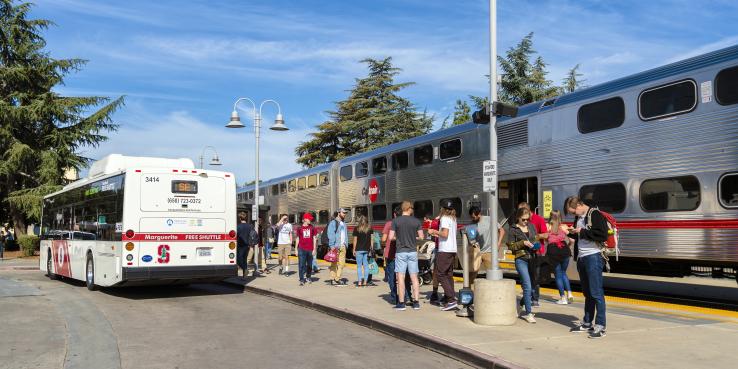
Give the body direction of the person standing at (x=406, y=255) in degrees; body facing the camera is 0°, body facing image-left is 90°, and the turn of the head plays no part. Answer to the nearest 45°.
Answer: approximately 180°

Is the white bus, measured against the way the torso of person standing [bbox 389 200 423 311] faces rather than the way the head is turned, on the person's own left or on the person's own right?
on the person's own left

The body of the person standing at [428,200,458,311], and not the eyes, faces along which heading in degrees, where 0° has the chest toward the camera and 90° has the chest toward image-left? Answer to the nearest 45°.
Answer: approximately 90°

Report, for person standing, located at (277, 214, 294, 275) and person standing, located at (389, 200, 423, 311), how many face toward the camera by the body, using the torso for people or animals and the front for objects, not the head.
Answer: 1

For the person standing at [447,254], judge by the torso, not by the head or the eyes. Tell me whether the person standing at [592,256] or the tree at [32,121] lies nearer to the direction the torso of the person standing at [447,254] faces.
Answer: the tree

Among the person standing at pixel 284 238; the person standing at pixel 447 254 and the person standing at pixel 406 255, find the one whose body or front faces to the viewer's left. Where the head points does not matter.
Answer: the person standing at pixel 447 254

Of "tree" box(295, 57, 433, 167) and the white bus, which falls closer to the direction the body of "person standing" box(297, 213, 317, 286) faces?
the white bus

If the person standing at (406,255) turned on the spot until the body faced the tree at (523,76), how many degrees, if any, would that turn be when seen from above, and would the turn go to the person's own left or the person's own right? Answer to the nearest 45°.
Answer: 0° — they already face it

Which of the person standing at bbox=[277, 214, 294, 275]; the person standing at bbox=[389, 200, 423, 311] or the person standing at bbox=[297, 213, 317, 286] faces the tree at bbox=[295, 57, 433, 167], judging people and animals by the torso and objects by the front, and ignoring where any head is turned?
the person standing at bbox=[389, 200, 423, 311]

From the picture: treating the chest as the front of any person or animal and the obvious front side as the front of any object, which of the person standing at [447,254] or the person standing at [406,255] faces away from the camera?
the person standing at [406,255]

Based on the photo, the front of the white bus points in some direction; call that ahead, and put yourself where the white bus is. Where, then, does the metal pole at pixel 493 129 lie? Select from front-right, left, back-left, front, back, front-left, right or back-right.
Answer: back
